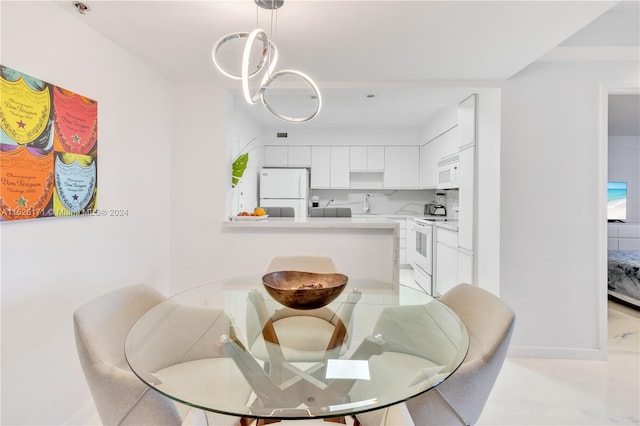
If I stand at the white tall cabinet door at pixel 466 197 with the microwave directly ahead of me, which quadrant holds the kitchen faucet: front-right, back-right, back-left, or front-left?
front-left

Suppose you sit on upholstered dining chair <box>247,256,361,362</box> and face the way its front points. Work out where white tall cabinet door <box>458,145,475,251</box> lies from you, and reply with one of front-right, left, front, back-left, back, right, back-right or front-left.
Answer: back-left

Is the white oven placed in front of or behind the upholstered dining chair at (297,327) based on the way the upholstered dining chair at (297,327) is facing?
behind

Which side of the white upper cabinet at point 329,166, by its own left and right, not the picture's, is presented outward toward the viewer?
front

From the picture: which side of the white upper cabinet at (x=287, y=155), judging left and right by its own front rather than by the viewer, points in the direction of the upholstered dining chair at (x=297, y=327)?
front

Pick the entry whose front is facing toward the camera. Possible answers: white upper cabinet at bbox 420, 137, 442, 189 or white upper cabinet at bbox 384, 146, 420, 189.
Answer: white upper cabinet at bbox 384, 146, 420, 189

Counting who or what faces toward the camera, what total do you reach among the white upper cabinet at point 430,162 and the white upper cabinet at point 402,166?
1

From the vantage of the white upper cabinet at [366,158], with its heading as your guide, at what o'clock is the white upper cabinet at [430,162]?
the white upper cabinet at [430,162] is roughly at 10 o'clock from the white upper cabinet at [366,158].

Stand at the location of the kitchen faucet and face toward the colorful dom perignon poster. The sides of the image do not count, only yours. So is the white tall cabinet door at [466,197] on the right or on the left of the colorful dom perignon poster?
left

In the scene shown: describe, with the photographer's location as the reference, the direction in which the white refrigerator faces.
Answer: facing the viewer

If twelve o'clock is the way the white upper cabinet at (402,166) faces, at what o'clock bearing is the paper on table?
The paper on table is roughly at 12 o'clock from the white upper cabinet.

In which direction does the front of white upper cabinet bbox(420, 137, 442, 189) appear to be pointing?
to the viewer's left

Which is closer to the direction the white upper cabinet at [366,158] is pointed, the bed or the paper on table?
the paper on table

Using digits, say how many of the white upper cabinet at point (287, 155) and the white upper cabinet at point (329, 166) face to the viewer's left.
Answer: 0

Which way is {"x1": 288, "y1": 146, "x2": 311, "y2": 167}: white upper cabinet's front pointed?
toward the camera

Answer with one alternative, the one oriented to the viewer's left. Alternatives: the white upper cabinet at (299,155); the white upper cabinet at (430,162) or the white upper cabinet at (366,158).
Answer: the white upper cabinet at (430,162)
